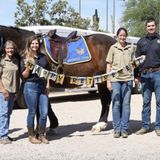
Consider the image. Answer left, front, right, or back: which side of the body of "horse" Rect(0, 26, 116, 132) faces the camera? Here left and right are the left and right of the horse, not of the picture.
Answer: left

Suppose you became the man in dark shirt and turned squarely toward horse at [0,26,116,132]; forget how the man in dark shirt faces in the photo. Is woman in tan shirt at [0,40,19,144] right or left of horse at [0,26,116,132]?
left

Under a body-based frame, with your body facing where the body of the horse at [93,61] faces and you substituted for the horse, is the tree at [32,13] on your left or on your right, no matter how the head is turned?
on your right

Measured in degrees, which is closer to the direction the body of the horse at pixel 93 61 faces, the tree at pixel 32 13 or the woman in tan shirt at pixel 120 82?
the tree

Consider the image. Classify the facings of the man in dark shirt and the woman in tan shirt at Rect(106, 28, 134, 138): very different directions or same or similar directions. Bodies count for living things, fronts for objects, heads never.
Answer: same or similar directions

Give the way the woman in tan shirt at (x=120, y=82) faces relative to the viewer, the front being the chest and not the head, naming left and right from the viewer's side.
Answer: facing the viewer

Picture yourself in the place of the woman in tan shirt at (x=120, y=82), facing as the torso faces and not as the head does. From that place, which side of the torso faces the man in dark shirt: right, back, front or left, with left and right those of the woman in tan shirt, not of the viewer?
left

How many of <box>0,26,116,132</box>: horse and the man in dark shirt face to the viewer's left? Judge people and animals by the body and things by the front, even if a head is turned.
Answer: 1

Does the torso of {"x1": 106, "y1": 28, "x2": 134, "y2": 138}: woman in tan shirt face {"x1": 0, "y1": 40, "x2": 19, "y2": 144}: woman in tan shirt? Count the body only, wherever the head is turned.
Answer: no

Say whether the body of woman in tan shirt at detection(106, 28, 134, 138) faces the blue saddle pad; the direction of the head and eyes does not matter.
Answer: no

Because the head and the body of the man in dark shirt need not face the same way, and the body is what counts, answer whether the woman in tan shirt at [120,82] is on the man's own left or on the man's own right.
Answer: on the man's own right
